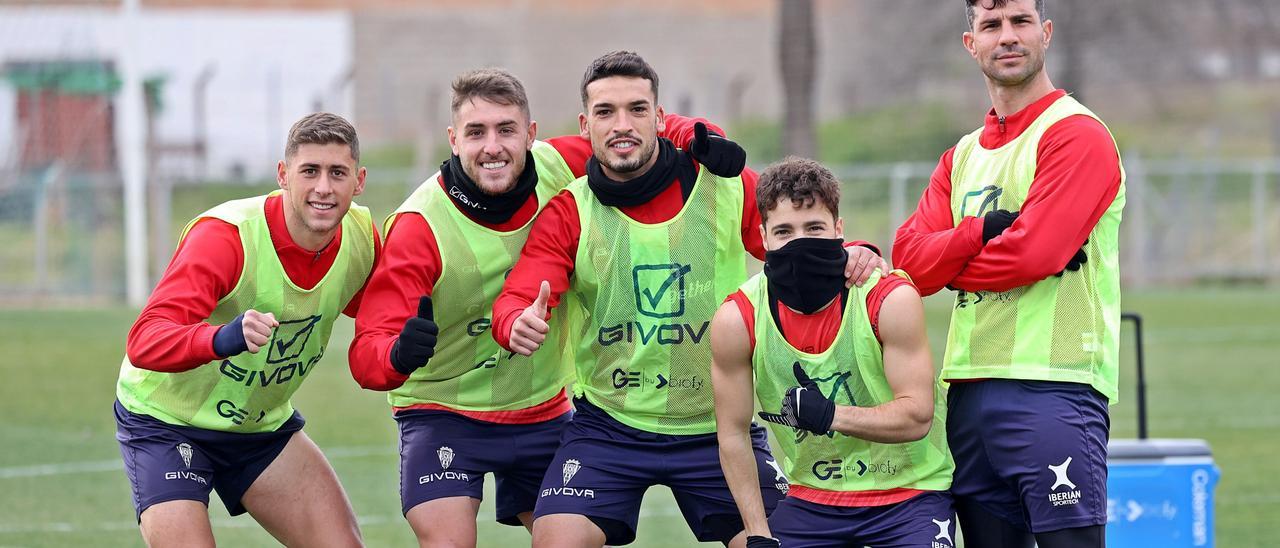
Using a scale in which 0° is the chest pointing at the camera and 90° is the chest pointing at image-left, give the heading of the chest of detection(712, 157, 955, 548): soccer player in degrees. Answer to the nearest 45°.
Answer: approximately 0°

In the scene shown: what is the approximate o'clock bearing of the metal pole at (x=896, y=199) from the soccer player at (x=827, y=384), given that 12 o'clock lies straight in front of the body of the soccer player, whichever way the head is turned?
The metal pole is roughly at 6 o'clock from the soccer player.

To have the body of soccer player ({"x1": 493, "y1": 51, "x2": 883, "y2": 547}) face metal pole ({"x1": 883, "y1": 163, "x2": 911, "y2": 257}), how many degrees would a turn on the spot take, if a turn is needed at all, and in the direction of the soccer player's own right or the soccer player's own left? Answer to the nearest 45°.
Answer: approximately 180°

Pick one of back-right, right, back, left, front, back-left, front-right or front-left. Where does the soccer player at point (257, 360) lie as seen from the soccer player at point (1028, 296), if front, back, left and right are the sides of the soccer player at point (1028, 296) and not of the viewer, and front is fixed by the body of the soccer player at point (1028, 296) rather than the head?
front-right

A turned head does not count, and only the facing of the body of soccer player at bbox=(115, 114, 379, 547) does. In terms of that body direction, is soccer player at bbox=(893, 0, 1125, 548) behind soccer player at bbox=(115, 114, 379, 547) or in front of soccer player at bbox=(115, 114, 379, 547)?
in front
